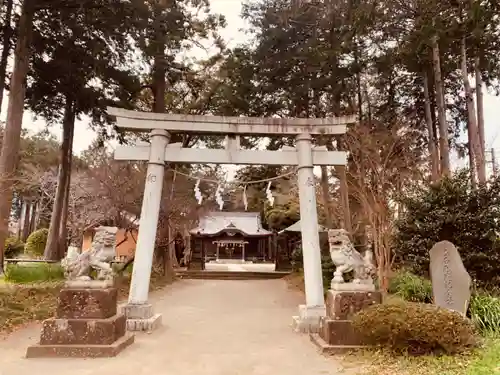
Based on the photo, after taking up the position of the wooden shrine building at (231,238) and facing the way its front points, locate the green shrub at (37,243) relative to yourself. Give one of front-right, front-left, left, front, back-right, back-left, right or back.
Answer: front-right

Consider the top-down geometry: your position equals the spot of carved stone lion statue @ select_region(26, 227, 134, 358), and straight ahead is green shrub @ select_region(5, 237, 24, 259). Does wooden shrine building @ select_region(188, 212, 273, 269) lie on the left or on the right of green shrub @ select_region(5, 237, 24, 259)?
right

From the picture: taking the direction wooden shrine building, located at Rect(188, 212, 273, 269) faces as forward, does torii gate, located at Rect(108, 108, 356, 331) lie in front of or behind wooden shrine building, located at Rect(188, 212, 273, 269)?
in front

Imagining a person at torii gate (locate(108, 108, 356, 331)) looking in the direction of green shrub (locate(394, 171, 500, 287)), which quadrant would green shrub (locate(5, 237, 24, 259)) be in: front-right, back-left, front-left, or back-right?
back-left

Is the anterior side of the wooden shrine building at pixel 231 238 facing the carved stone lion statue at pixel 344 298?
yes

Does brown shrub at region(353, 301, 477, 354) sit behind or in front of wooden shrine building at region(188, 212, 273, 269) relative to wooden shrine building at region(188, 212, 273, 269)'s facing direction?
in front

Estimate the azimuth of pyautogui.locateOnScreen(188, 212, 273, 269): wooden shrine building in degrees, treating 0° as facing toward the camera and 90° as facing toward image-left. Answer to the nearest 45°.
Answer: approximately 0°

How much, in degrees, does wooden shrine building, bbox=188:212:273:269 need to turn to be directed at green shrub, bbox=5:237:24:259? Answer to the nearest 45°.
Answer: approximately 45° to its right

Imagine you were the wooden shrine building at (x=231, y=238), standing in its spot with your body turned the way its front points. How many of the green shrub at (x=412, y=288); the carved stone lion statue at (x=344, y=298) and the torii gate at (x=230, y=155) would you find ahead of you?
3

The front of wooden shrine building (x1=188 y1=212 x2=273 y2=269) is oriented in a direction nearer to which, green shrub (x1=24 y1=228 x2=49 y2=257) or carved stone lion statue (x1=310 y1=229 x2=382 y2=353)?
the carved stone lion statue
